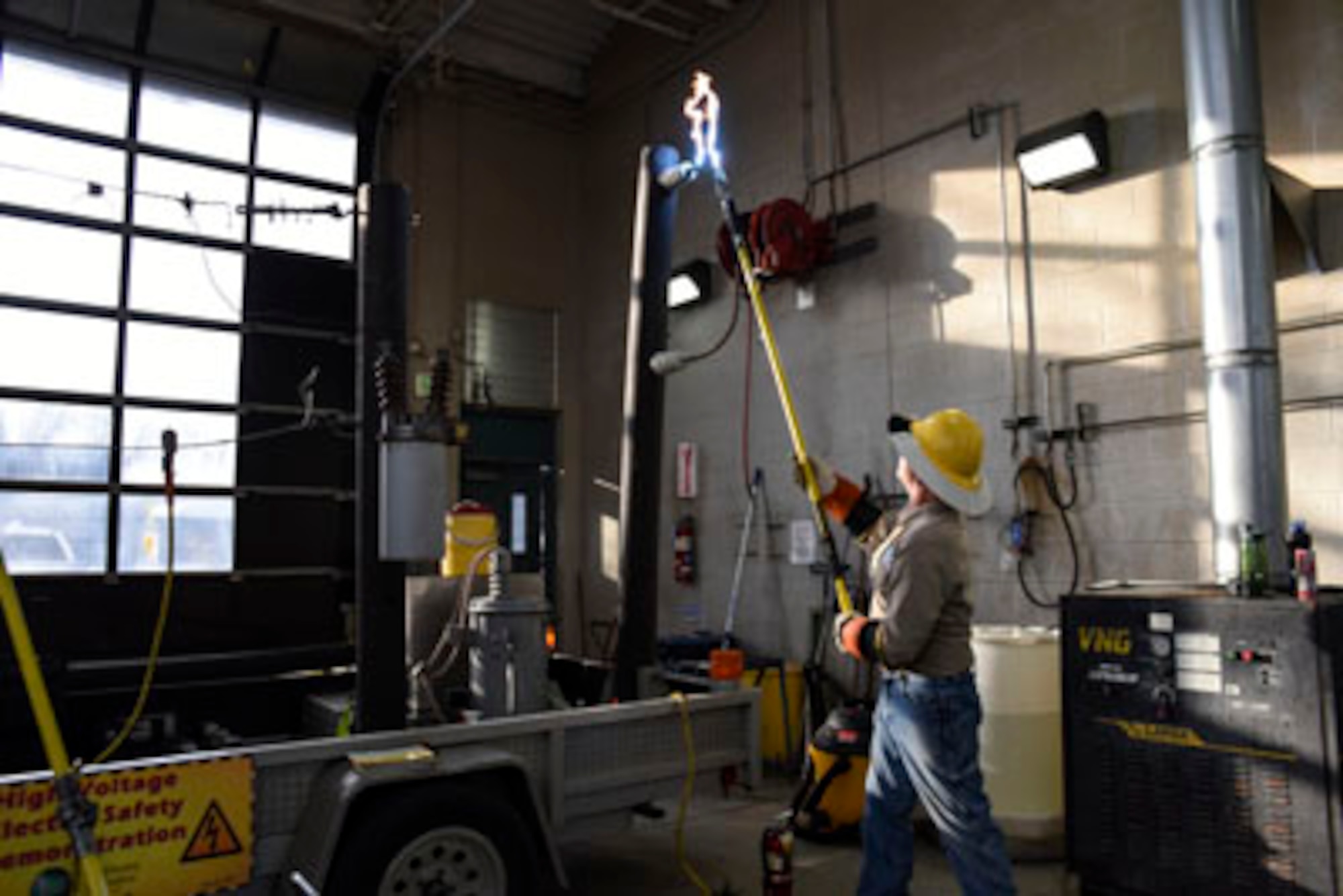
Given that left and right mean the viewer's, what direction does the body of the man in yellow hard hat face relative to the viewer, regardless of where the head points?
facing to the left of the viewer

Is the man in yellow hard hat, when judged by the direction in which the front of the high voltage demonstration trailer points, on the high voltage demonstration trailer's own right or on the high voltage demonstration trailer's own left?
on the high voltage demonstration trailer's own left

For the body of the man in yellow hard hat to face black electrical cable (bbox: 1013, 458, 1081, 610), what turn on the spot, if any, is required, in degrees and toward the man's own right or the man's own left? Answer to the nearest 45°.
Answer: approximately 90° to the man's own right

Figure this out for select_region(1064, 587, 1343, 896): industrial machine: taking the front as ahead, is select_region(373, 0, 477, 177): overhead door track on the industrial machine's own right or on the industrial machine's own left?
on the industrial machine's own right

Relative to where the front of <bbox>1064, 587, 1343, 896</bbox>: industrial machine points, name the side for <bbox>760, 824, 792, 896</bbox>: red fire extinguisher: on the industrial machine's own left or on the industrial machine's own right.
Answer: on the industrial machine's own right

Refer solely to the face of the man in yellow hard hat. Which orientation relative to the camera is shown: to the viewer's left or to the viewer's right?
to the viewer's left

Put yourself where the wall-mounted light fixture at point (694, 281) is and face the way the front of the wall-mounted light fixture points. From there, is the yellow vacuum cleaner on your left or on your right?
on your left

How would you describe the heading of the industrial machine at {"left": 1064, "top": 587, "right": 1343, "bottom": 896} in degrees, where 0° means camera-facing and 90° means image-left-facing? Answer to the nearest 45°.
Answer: approximately 0°
